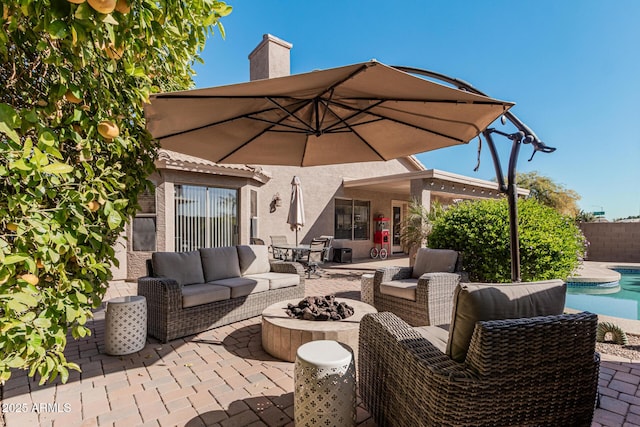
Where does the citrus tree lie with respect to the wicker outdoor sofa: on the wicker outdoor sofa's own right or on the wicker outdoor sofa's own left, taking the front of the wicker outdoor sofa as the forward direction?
on the wicker outdoor sofa's own right

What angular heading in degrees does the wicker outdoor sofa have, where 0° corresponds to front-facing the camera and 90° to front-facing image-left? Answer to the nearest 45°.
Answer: approximately 315°

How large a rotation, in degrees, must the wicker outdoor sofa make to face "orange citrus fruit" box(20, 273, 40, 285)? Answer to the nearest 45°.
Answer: approximately 45° to its right

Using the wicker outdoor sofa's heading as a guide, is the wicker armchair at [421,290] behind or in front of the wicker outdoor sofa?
in front

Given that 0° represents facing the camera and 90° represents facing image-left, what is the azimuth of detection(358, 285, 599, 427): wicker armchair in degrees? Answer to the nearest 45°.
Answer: approximately 135°

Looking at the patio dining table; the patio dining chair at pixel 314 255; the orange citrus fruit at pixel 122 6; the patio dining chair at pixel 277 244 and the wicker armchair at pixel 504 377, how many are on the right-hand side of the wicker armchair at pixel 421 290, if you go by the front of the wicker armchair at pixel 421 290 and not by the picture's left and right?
3

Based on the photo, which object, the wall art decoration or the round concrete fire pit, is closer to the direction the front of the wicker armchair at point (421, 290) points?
the round concrete fire pit

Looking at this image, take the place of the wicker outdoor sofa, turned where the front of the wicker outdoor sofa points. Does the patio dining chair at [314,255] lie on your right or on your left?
on your left

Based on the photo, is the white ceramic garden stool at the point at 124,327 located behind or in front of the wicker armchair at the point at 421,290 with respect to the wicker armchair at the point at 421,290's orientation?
in front

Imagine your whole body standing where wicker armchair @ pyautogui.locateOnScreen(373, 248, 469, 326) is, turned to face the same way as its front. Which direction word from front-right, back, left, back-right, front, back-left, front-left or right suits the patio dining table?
right
